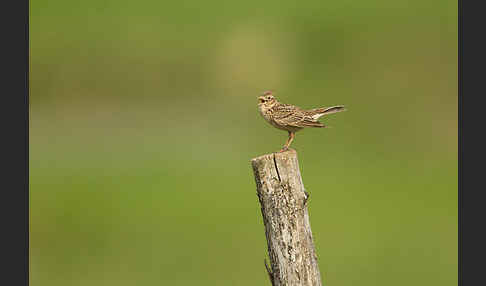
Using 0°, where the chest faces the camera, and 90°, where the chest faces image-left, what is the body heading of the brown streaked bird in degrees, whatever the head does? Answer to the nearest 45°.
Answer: approximately 90°
